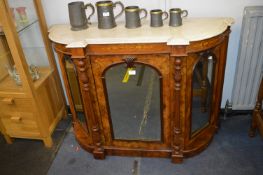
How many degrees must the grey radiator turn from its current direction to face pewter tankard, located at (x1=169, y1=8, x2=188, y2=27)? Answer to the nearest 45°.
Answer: approximately 45° to its right

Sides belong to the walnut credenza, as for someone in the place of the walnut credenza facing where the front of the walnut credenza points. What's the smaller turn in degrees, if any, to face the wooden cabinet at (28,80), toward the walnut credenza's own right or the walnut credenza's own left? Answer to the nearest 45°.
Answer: approximately 90° to the walnut credenza's own right

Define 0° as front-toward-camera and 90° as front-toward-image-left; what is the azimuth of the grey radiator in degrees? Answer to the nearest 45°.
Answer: approximately 0°

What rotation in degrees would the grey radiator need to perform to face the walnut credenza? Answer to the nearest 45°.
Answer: approximately 45° to its right

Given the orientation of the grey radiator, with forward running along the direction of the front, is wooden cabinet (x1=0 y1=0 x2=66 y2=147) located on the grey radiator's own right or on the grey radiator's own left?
on the grey radiator's own right

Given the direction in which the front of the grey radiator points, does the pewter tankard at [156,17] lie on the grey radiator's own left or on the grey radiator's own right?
on the grey radiator's own right

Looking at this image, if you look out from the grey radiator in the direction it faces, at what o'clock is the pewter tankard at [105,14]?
The pewter tankard is roughly at 2 o'clock from the grey radiator.

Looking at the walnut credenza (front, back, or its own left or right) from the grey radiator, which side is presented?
left

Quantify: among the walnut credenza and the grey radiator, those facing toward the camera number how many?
2
